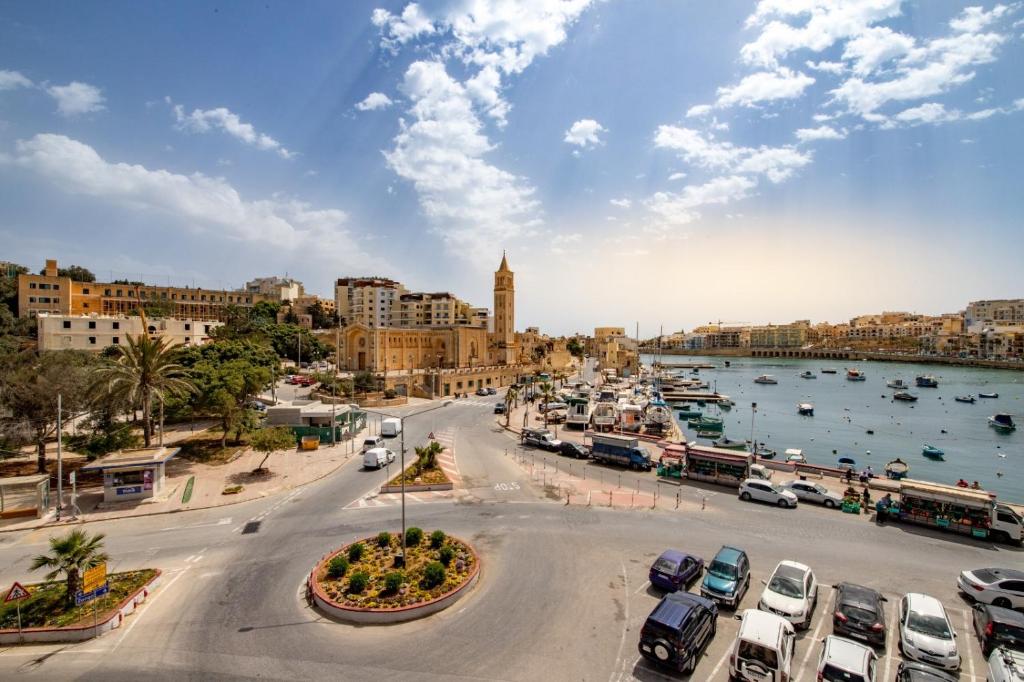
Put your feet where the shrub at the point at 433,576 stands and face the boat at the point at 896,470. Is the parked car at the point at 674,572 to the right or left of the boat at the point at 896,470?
right

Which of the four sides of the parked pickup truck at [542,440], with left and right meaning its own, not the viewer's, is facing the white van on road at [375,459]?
right

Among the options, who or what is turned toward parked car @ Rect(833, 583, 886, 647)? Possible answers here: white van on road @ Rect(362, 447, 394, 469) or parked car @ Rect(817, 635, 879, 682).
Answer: parked car @ Rect(817, 635, 879, 682)

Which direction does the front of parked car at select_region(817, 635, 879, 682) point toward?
away from the camera

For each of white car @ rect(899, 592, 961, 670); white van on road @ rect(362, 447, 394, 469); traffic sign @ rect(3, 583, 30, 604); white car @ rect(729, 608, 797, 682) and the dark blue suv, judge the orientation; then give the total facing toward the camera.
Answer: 2

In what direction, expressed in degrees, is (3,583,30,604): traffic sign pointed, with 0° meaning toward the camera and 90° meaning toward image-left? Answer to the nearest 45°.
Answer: approximately 0°

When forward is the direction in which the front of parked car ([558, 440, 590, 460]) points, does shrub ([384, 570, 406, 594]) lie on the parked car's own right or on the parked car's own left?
on the parked car's own right

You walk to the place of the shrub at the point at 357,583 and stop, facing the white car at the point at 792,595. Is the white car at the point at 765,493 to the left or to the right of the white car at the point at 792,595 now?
left

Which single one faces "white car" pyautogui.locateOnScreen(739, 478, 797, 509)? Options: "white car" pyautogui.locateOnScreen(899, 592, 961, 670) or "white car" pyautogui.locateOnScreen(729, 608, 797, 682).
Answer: "white car" pyautogui.locateOnScreen(729, 608, 797, 682)

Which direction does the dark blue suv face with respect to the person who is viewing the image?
facing away from the viewer and to the right of the viewer
